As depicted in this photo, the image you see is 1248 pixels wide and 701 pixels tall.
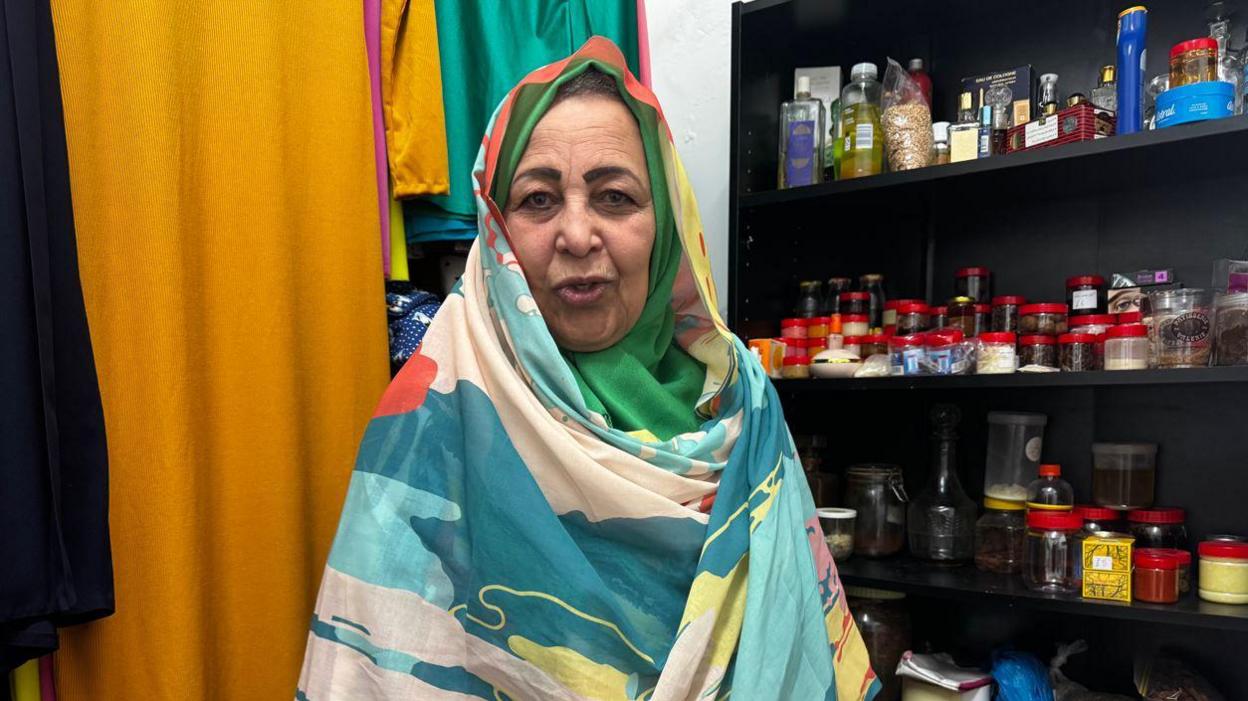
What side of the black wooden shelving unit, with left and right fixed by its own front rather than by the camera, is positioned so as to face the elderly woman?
front

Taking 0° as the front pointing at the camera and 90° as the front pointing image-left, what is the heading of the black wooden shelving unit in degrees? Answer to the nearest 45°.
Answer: approximately 45°

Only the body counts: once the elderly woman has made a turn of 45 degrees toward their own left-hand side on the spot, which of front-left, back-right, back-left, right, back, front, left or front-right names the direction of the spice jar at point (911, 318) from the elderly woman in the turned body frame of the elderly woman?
left

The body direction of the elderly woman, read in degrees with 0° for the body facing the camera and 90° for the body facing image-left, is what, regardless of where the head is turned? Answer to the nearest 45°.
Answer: approximately 0°

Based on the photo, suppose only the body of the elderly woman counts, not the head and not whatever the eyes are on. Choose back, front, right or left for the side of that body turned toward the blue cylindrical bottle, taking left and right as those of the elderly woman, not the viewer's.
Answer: left

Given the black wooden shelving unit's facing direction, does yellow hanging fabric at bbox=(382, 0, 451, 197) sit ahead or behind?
ahead

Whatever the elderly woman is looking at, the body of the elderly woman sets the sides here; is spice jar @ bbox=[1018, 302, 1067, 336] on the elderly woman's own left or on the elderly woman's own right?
on the elderly woman's own left

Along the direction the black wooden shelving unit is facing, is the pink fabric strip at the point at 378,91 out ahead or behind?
ahead
